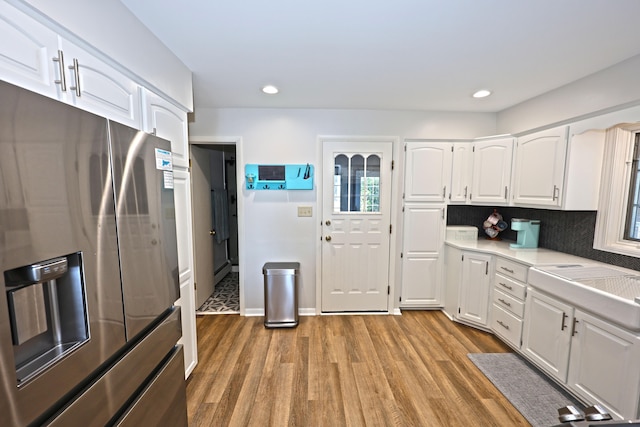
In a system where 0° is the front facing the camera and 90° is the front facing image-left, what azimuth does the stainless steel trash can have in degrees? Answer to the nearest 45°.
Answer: approximately 0°

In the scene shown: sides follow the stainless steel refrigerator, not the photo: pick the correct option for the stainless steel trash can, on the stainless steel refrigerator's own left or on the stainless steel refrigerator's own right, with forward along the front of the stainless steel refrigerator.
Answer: on the stainless steel refrigerator's own left

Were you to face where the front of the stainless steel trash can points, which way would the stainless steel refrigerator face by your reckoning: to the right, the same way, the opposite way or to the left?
to the left

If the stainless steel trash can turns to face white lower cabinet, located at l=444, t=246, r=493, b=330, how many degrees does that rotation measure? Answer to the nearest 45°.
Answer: approximately 90° to its left

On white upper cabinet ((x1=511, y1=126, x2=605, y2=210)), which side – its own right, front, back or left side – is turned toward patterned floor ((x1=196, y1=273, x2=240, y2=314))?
front

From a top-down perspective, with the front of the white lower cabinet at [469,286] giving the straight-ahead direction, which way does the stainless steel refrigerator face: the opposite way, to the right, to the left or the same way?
the opposite way

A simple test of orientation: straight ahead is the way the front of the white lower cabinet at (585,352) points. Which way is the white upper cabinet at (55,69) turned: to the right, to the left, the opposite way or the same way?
the opposite way

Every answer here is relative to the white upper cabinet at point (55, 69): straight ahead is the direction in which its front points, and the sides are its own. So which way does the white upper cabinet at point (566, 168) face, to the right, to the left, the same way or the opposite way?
the opposite way

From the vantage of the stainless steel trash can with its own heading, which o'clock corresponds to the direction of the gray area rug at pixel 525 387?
The gray area rug is roughly at 10 o'clock from the stainless steel trash can.

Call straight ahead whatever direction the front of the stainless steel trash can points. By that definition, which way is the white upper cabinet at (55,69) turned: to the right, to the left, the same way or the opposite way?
to the left

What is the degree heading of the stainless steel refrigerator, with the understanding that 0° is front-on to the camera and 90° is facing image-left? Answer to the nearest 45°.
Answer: approximately 315°

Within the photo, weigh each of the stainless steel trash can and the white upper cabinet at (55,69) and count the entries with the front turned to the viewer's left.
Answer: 0

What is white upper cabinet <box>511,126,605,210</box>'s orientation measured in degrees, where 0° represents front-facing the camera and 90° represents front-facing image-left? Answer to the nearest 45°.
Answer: approximately 45°
